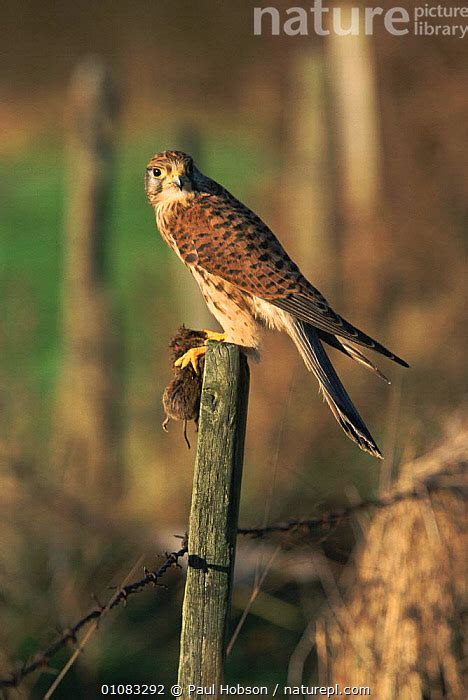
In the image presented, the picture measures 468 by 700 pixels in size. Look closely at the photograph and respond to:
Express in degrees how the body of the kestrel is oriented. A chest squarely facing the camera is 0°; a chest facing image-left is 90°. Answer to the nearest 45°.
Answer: approximately 90°
